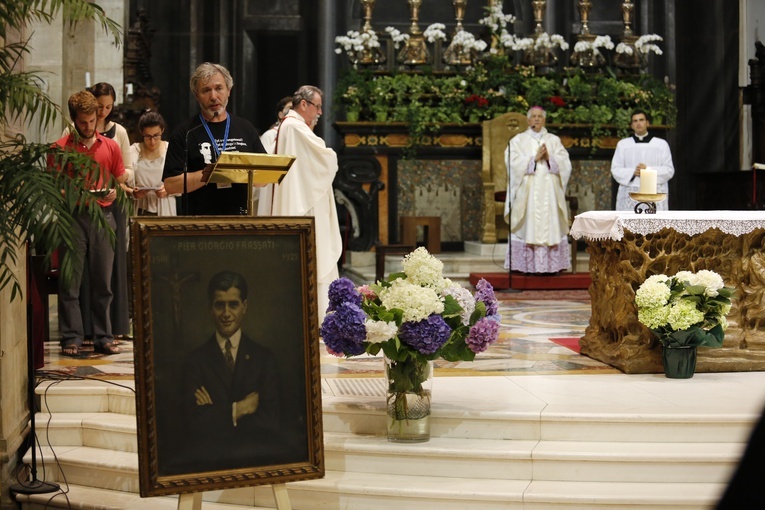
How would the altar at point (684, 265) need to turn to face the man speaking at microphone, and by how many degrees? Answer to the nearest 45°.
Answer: approximately 45° to its right

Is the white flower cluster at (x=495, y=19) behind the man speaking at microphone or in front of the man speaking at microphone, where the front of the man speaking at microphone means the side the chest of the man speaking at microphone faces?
behind

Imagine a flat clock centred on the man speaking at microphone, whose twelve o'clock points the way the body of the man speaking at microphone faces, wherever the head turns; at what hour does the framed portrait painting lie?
The framed portrait painting is roughly at 12 o'clock from the man speaking at microphone.

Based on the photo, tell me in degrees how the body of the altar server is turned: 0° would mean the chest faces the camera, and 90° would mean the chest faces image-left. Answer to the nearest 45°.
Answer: approximately 0°

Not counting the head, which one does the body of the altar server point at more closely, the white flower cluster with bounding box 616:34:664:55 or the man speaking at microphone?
the man speaking at microphone

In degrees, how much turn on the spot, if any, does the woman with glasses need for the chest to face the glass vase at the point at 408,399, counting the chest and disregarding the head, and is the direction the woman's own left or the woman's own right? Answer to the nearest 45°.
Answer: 0° — they already face it
